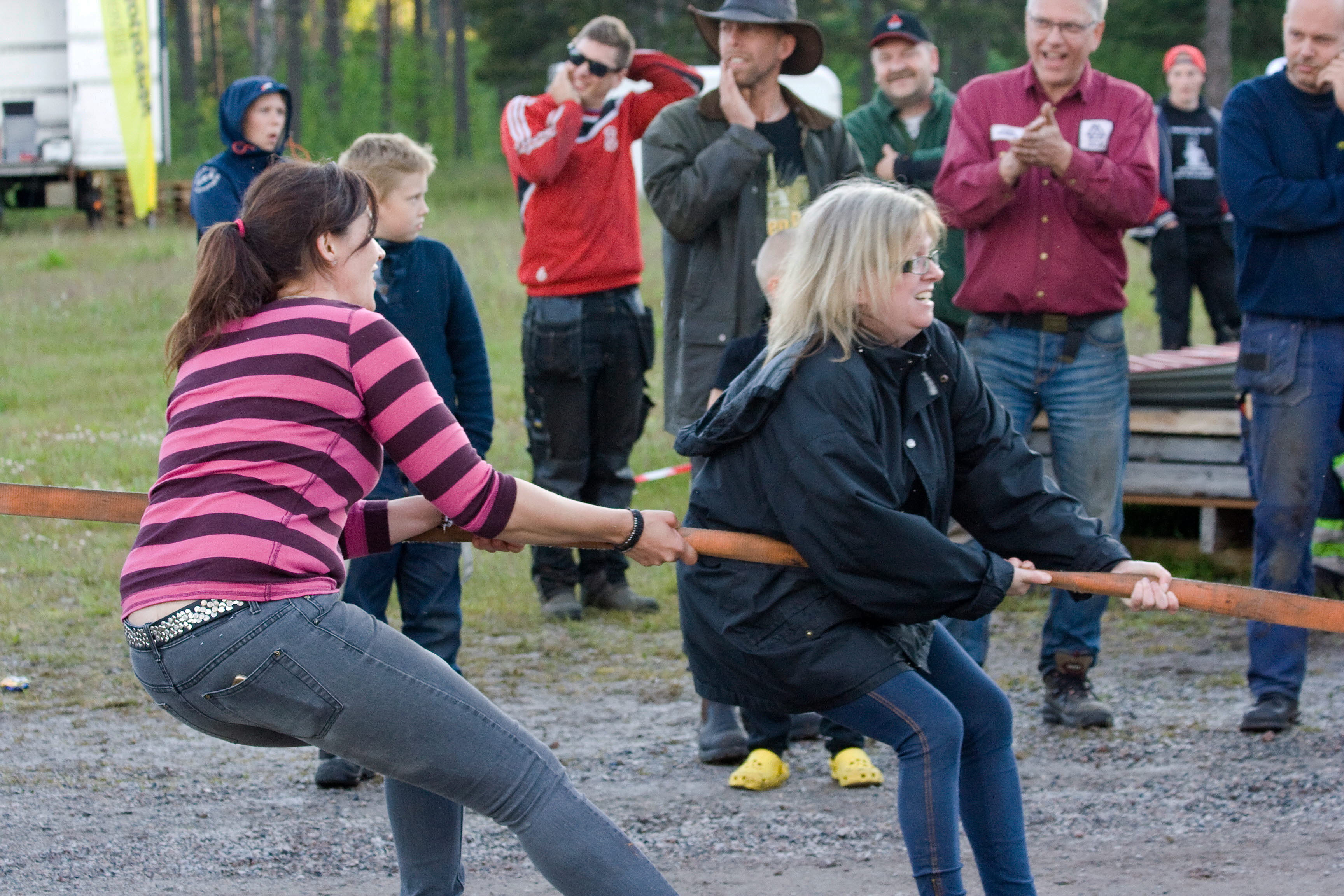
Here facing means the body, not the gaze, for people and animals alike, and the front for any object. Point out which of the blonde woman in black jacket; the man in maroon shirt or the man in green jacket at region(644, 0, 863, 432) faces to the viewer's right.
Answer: the blonde woman in black jacket

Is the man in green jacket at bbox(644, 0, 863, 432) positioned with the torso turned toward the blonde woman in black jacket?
yes

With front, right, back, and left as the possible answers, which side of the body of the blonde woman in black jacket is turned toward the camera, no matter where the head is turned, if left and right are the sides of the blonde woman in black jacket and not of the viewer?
right

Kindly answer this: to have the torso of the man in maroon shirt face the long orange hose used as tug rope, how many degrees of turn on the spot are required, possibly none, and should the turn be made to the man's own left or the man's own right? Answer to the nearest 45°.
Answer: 0° — they already face it

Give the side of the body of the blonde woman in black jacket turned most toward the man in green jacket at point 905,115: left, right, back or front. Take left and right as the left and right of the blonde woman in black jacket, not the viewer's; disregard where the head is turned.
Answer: left

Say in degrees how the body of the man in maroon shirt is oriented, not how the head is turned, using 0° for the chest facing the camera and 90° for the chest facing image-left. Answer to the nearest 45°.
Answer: approximately 0°

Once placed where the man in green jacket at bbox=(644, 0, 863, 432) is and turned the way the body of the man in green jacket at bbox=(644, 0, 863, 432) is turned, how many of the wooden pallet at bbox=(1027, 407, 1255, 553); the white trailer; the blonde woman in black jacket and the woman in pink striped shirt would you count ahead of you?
2

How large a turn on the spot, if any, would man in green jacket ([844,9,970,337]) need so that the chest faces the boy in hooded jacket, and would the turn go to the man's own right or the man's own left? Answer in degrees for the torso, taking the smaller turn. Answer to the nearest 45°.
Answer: approximately 45° to the man's own right

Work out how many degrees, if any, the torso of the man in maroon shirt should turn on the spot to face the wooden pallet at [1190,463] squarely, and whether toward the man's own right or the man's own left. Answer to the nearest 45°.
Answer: approximately 180°

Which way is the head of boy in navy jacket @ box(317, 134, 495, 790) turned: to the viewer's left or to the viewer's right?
to the viewer's right
